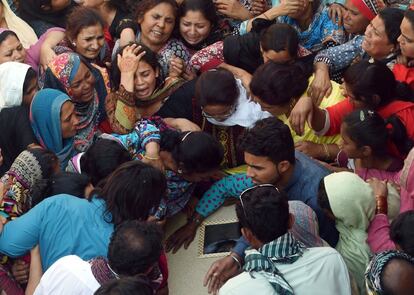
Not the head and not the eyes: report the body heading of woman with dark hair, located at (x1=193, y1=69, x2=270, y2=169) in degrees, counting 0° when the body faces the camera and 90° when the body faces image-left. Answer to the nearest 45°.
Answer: approximately 0°

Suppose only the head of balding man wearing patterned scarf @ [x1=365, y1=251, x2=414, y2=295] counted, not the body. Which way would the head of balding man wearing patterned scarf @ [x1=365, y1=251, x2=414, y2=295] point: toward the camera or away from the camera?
away from the camera

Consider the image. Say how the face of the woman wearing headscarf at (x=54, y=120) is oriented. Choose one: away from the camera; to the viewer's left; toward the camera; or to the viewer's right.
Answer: to the viewer's right

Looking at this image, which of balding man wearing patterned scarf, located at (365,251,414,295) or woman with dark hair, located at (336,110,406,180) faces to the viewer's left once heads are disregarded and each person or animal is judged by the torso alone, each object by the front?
the woman with dark hair

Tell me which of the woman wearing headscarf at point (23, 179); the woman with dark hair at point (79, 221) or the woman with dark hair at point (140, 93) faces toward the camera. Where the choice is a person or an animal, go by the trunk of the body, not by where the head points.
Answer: the woman with dark hair at point (140, 93)

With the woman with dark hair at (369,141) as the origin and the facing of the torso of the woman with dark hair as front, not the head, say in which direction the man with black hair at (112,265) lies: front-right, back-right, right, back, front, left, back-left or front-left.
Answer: front-left

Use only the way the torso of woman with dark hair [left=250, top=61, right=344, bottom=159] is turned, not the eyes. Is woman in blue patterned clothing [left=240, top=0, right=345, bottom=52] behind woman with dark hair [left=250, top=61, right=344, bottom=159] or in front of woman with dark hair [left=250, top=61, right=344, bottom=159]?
behind

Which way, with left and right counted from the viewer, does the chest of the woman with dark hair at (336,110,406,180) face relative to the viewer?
facing to the left of the viewer

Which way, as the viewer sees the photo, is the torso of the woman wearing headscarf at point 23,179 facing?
to the viewer's right
